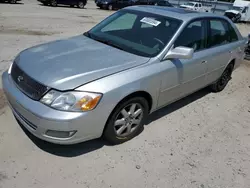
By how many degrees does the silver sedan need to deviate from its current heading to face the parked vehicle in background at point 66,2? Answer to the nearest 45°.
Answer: approximately 135° to its right

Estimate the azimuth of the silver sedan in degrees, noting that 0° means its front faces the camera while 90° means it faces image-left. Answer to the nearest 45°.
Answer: approximately 45°

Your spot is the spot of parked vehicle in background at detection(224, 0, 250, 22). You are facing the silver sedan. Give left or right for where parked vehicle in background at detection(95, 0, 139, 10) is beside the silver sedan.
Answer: right

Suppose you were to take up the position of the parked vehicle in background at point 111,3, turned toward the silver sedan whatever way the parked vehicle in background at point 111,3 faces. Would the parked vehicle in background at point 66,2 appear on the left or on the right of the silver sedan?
right

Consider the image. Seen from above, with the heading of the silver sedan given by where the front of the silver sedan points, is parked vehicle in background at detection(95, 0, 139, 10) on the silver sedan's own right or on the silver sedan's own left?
on the silver sedan's own right
